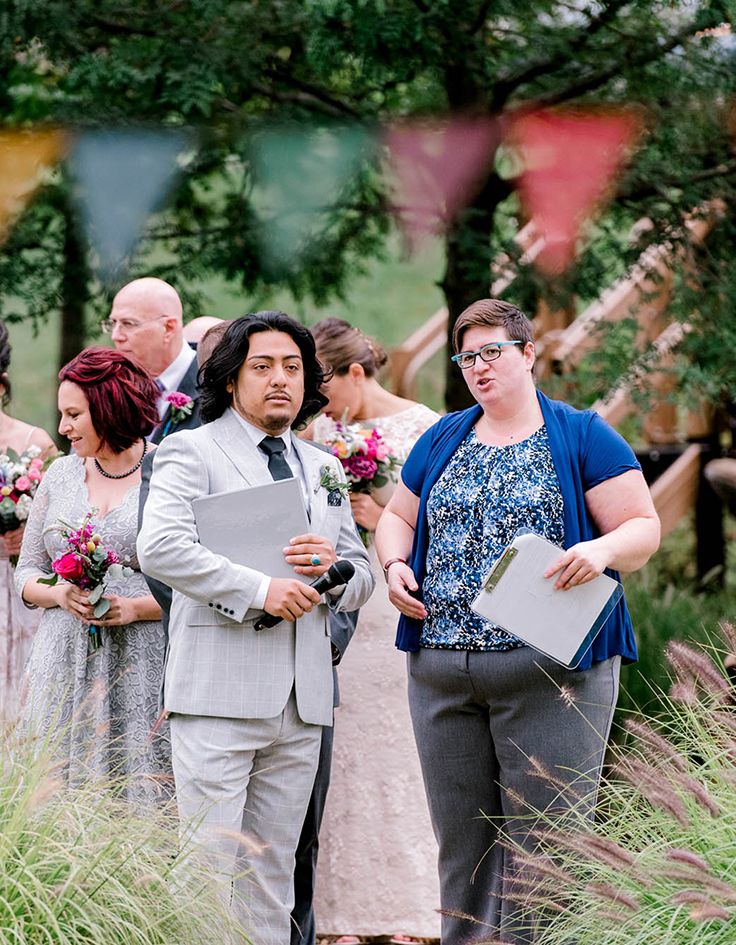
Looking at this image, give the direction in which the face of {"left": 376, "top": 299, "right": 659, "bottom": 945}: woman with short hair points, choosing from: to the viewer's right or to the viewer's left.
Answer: to the viewer's left

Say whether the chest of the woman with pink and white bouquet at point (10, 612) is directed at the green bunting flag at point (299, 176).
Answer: no

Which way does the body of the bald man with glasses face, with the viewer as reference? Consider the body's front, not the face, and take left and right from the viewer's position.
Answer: facing the viewer and to the left of the viewer

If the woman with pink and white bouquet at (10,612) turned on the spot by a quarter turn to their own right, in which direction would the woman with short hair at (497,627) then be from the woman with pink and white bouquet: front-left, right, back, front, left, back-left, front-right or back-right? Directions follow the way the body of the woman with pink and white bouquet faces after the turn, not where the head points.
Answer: back

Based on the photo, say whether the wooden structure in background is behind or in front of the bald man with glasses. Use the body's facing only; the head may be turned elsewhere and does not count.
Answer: behind

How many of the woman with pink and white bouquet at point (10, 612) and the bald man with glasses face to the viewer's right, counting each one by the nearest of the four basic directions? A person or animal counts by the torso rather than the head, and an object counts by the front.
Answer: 0

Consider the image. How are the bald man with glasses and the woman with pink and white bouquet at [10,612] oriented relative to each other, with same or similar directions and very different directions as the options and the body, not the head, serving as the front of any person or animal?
same or similar directions

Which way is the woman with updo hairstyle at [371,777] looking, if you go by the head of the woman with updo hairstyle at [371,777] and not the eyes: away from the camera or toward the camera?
toward the camera

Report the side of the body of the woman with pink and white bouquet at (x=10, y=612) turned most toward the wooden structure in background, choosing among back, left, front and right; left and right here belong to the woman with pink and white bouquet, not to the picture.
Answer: back

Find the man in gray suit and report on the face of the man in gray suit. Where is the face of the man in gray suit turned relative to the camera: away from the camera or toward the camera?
toward the camera

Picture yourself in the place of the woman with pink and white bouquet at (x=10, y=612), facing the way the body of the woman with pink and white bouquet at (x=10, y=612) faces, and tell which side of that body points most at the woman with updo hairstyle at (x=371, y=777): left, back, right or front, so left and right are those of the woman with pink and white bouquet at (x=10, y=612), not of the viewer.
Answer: left
